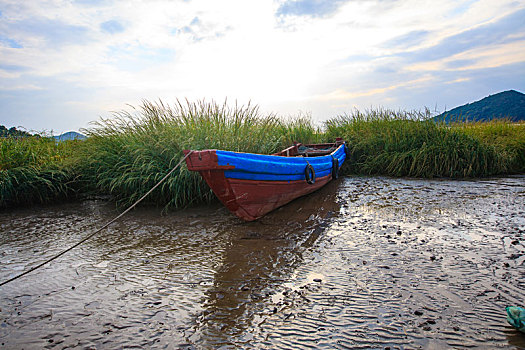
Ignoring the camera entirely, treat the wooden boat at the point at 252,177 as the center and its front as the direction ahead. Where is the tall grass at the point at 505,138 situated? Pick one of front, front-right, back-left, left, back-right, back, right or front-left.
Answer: back

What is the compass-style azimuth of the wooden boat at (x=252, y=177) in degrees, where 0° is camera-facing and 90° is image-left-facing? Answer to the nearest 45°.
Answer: approximately 45°

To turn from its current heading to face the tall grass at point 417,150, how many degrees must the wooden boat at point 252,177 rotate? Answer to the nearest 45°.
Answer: approximately 180°
